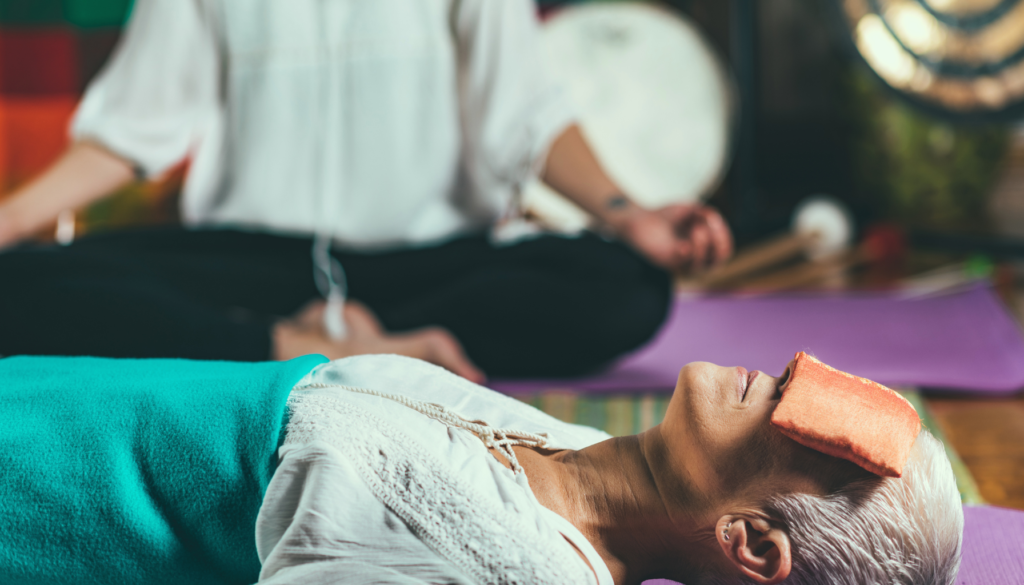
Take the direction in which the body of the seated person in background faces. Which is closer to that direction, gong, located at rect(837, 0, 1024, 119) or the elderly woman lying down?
the elderly woman lying down

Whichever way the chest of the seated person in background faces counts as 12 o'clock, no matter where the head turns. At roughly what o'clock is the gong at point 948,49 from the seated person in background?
The gong is roughly at 8 o'clock from the seated person in background.

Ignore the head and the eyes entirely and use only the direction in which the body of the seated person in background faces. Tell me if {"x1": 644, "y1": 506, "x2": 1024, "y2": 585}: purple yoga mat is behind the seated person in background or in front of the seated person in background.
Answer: in front

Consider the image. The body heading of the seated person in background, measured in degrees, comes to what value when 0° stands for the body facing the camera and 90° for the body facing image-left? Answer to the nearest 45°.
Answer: approximately 0°

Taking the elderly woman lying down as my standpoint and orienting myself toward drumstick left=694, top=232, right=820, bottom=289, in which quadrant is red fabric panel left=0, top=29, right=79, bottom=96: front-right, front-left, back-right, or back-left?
front-left

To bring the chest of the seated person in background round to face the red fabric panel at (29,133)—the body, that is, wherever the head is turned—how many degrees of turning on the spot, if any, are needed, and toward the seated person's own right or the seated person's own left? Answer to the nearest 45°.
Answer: approximately 135° to the seated person's own right

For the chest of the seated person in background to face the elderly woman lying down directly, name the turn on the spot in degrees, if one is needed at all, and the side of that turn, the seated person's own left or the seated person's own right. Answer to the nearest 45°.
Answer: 0° — they already face them

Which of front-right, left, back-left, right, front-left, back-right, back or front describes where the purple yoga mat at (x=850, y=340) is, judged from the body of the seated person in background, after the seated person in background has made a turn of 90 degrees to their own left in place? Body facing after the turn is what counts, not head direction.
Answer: front

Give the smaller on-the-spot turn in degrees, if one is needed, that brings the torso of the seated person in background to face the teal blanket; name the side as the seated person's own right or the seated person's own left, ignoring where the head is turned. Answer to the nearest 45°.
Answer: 0° — they already face it

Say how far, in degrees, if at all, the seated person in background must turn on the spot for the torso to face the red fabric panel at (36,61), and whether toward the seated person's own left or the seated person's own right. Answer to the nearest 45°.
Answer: approximately 135° to the seated person's own right
